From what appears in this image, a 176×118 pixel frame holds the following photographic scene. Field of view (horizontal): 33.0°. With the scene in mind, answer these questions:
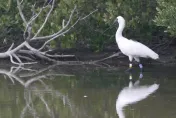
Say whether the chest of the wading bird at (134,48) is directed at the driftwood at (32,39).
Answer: yes

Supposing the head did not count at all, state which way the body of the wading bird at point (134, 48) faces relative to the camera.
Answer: to the viewer's left
